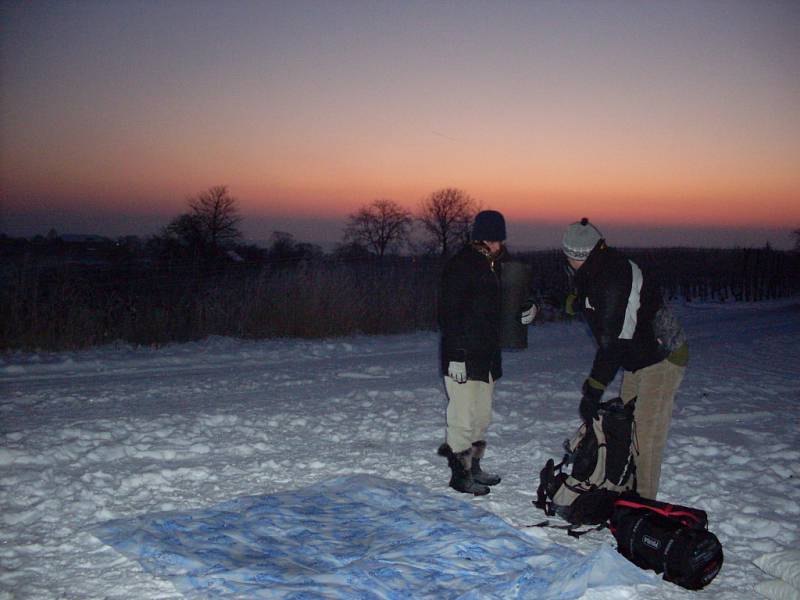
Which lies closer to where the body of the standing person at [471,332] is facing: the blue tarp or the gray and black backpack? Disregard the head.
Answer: the gray and black backpack

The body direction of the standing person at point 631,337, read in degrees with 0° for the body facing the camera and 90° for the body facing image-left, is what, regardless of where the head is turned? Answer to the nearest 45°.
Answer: approximately 90°

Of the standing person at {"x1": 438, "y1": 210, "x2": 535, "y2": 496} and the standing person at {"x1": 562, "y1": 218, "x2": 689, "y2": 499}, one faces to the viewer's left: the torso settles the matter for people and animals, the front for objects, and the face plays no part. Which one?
the standing person at {"x1": 562, "y1": 218, "x2": 689, "y2": 499}

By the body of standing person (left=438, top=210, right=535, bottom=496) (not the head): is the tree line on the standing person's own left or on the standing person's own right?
on the standing person's own left

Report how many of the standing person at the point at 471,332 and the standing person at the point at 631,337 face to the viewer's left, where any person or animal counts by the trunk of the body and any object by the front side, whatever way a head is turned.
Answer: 1

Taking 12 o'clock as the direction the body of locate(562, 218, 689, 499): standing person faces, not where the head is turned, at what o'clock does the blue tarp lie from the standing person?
The blue tarp is roughly at 11 o'clock from the standing person.

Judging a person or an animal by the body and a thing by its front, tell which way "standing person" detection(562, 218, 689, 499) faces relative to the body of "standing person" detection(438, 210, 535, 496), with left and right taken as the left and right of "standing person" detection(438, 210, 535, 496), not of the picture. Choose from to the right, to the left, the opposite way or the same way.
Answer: the opposite way
